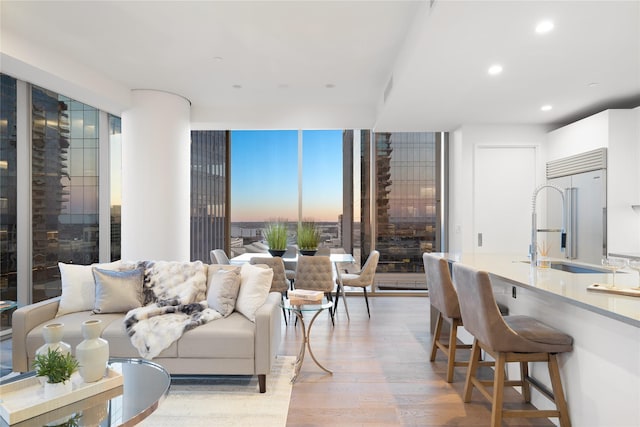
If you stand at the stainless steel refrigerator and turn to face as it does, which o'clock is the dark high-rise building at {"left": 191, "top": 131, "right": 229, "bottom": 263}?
The dark high-rise building is roughly at 1 o'clock from the stainless steel refrigerator.

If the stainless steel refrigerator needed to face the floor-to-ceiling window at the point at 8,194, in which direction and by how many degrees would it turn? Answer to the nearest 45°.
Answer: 0° — it already faces it

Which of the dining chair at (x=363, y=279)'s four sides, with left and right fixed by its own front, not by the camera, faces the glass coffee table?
left

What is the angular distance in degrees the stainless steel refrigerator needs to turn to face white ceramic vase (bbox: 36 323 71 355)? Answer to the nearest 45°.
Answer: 0° — it already faces it

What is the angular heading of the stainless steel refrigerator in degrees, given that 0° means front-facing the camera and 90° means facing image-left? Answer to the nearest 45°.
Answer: approximately 45°

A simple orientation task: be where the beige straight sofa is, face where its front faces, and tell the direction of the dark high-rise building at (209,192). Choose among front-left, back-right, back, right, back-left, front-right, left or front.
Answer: back

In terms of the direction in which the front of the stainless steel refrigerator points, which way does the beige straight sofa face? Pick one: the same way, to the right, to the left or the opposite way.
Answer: to the left

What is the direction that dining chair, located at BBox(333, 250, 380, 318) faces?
to the viewer's left

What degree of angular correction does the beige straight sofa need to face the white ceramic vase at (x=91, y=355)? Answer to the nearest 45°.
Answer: approximately 45° to its right

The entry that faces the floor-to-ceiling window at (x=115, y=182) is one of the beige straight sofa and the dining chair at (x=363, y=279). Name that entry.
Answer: the dining chair
